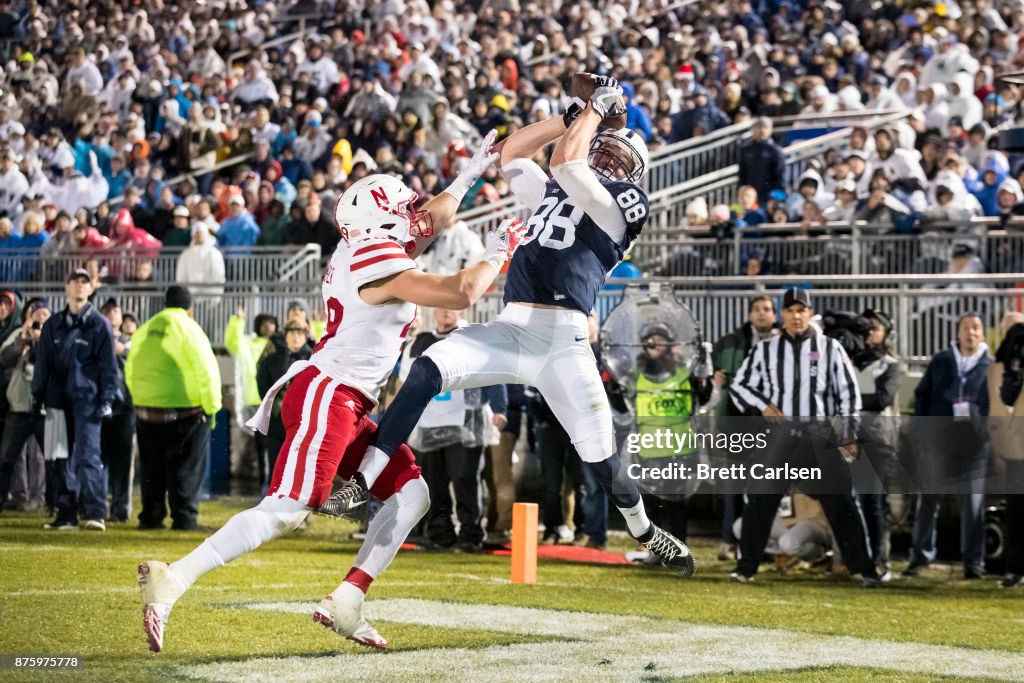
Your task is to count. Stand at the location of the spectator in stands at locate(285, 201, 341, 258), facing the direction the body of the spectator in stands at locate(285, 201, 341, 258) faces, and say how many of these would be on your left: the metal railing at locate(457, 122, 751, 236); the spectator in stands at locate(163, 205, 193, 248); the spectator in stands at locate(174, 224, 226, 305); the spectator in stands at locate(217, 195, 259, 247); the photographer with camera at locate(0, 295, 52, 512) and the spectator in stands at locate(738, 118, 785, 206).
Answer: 2

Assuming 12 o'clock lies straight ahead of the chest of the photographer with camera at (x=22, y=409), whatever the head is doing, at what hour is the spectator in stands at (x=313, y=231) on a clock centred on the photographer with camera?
The spectator in stands is roughly at 9 o'clock from the photographer with camera.

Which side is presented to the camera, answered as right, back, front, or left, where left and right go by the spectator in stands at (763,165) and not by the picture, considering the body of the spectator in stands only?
front

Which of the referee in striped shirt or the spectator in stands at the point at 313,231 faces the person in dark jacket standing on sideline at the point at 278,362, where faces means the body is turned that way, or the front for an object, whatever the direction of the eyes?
the spectator in stands at the point at 313,231

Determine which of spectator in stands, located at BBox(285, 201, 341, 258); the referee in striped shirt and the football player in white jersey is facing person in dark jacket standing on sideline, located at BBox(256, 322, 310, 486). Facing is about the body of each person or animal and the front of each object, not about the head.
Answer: spectator in stands, located at BBox(285, 201, 341, 258)

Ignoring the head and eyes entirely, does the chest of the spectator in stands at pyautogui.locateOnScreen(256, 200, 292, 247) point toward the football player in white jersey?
yes

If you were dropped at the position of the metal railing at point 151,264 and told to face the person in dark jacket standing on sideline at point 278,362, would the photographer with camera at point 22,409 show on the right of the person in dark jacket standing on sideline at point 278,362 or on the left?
right

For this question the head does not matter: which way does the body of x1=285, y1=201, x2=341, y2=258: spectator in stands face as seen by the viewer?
toward the camera

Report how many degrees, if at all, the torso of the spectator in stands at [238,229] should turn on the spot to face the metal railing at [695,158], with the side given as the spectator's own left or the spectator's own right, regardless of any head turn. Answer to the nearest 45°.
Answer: approximately 90° to the spectator's own left

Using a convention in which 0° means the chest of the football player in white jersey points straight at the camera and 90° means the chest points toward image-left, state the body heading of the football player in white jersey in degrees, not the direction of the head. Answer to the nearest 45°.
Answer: approximately 270°

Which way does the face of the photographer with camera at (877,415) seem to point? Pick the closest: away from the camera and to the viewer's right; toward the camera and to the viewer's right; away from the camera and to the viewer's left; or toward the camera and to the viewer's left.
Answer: toward the camera and to the viewer's left

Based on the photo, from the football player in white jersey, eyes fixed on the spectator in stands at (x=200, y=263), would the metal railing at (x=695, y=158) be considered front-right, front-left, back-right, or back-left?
front-right

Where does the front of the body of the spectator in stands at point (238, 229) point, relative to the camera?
toward the camera
